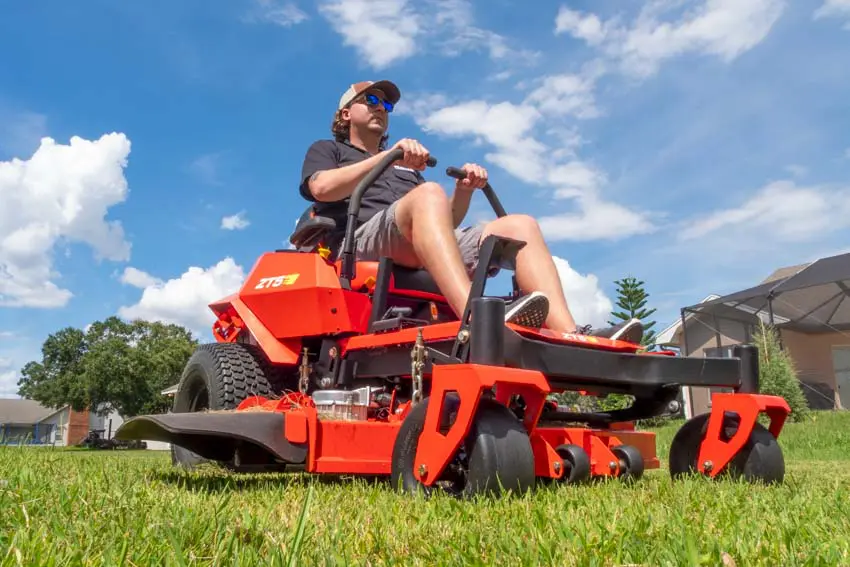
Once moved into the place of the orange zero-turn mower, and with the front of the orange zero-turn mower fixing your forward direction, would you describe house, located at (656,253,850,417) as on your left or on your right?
on your left

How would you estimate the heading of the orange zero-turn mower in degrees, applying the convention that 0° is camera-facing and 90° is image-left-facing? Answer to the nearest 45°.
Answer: approximately 315°

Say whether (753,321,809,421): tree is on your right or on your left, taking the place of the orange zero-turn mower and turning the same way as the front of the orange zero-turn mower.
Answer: on your left
